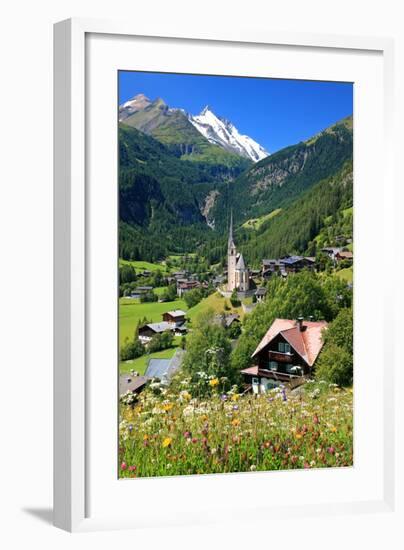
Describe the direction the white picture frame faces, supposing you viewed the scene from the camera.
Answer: facing the viewer and to the right of the viewer
